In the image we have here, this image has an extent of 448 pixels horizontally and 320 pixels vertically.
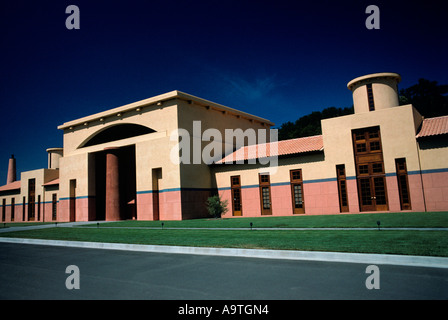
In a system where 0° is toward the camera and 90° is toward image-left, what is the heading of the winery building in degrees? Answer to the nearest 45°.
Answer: approximately 45°
